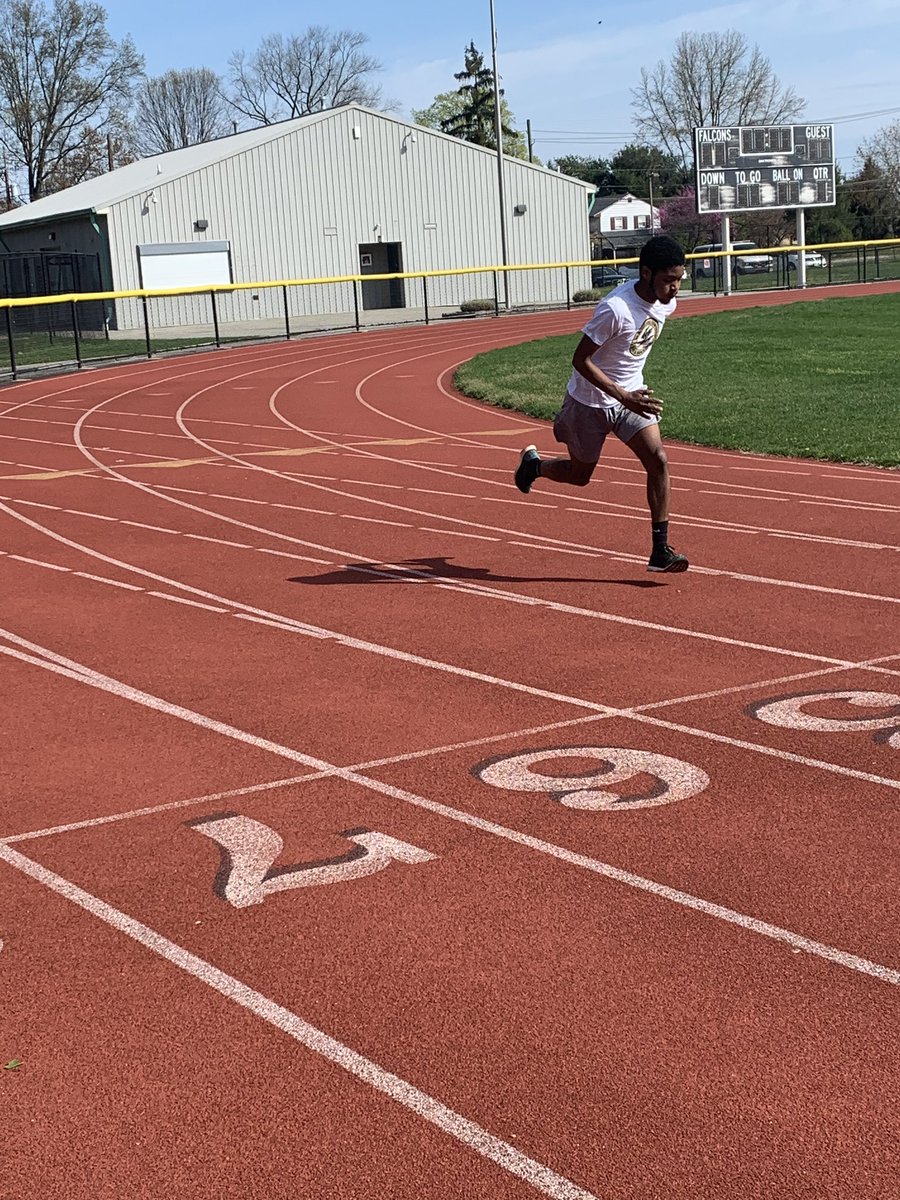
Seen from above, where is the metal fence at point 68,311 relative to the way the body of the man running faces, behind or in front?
behind
